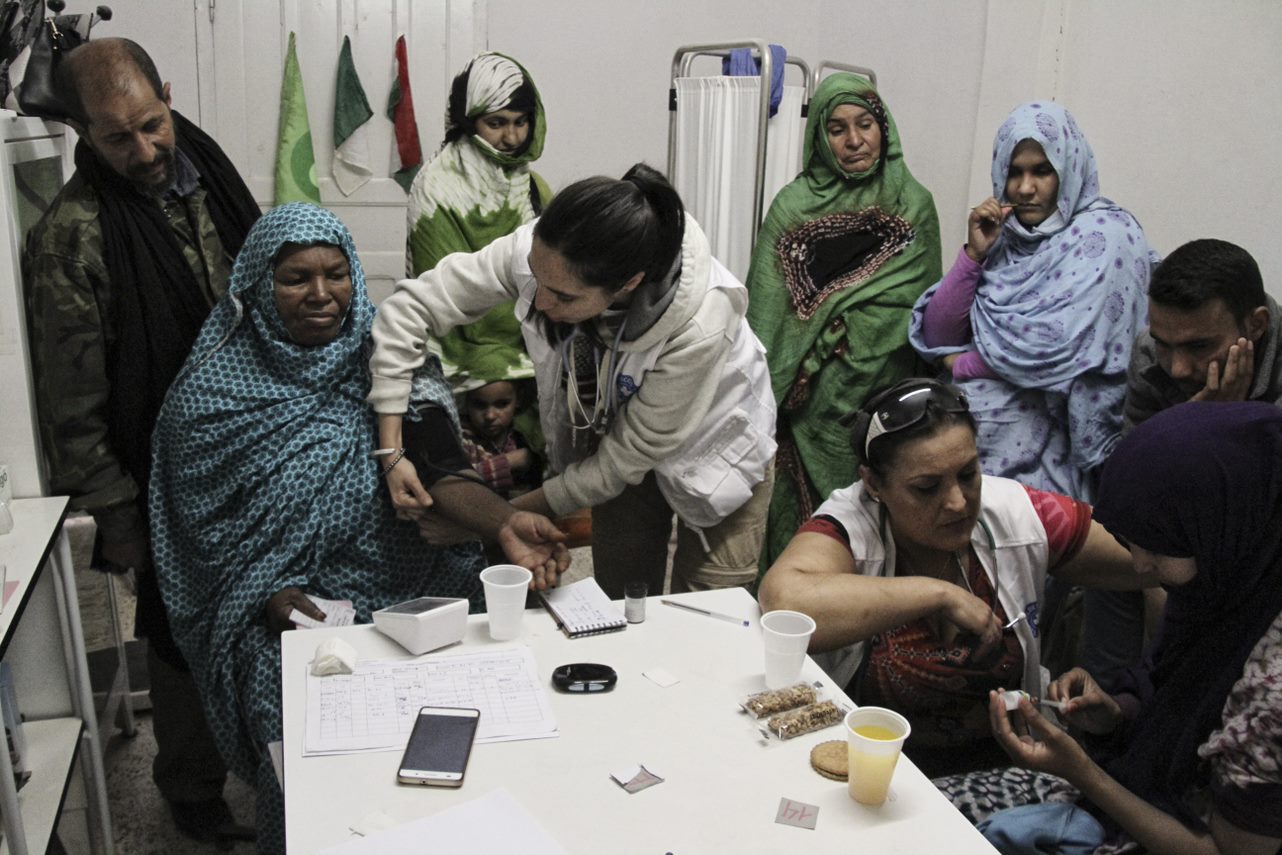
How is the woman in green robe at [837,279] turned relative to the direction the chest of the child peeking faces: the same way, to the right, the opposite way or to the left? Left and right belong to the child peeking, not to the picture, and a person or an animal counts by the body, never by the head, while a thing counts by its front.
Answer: the same way

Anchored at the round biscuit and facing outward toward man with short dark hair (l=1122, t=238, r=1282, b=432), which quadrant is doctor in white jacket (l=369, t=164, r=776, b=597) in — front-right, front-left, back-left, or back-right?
front-left

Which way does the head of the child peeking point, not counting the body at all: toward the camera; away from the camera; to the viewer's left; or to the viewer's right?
toward the camera

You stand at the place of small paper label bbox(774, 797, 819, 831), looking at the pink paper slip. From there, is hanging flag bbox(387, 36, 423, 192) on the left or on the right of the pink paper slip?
right

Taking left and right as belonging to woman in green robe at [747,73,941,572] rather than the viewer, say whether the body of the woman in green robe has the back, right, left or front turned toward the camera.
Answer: front

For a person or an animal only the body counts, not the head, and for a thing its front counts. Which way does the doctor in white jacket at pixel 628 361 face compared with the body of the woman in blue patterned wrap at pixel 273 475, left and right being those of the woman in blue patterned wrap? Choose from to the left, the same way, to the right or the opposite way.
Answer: to the right

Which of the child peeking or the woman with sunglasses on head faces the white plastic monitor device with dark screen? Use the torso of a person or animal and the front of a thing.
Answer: the child peeking

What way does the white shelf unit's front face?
to the viewer's right

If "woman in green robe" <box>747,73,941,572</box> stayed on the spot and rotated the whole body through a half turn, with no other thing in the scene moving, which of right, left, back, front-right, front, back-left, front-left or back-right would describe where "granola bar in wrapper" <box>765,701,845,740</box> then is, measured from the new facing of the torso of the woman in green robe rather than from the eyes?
back

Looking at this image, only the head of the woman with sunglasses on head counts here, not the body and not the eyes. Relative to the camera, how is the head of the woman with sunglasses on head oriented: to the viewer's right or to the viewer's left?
to the viewer's right

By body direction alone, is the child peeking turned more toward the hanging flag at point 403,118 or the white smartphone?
the white smartphone

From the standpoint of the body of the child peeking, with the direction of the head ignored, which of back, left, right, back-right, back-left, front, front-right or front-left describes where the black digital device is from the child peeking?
front

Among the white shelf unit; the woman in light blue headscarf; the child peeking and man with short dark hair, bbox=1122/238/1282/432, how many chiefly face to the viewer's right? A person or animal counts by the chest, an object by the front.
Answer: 1
